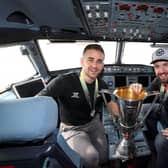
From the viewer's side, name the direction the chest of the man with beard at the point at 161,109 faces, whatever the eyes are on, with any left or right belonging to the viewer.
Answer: facing the viewer
